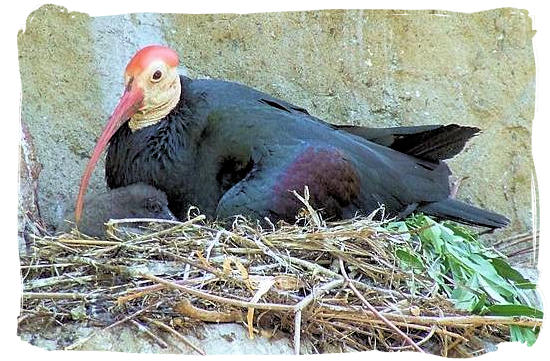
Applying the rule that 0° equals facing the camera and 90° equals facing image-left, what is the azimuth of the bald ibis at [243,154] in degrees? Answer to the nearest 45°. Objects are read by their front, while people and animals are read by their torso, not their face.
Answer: approximately 90°
